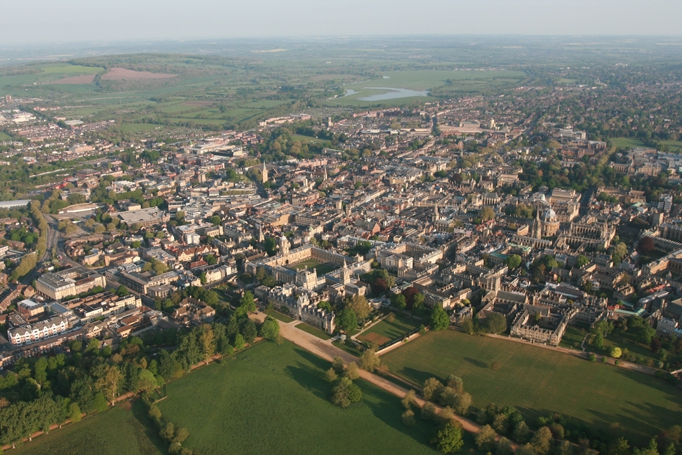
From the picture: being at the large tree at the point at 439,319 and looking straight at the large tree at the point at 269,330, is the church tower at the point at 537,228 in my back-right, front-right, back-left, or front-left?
back-right

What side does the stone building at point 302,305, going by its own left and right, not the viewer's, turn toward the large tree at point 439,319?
left

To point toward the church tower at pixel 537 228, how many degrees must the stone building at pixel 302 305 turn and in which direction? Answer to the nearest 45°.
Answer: approximately 180°

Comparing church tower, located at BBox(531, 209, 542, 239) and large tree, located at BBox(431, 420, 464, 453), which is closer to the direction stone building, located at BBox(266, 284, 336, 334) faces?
the large tree

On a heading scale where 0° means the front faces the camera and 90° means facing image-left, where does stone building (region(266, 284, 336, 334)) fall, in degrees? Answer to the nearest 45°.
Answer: approximately 45°

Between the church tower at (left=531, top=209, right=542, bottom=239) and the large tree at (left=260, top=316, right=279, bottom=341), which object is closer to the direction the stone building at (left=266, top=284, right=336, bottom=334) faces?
the large tree

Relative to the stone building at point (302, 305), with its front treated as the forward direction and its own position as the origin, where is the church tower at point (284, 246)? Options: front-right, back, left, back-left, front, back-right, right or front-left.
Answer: back-right

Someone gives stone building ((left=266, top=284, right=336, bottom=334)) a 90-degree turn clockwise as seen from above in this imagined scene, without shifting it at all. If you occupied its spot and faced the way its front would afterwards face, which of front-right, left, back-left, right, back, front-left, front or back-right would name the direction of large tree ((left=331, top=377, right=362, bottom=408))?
back-left

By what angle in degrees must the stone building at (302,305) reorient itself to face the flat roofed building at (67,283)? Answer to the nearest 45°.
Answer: approximately 45° to its right

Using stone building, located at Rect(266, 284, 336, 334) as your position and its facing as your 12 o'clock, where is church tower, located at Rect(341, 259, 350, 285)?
The church tower is roughly at 6 o'clock from the stone building.

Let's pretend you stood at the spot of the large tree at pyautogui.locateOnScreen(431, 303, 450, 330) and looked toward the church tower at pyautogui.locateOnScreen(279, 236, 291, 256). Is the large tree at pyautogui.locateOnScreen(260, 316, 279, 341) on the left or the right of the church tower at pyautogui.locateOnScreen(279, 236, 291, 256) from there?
left

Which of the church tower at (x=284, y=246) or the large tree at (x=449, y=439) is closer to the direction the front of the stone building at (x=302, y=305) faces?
the large tree

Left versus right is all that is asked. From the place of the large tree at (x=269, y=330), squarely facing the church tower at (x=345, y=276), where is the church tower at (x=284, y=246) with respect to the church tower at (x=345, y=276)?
left
